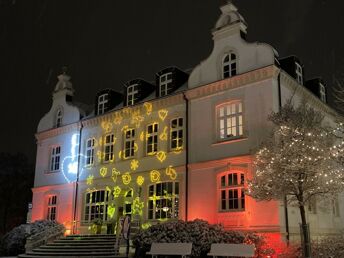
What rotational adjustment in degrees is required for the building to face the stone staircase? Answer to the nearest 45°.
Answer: approximately 45° to its right

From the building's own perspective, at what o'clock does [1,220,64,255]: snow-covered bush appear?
The snow-covered bush is roughly at 2 o'clock from the building.

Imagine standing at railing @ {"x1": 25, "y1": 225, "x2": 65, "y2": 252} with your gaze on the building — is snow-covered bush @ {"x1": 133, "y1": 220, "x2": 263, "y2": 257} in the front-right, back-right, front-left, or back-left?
front-right

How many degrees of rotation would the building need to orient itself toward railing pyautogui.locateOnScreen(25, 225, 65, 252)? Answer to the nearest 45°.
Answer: approximately 45° to its right
